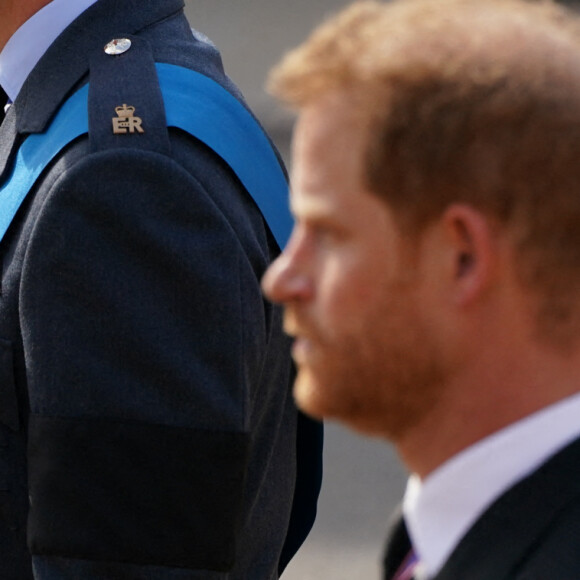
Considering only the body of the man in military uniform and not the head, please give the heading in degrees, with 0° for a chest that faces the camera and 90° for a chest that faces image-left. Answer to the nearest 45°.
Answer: approximately 90°
